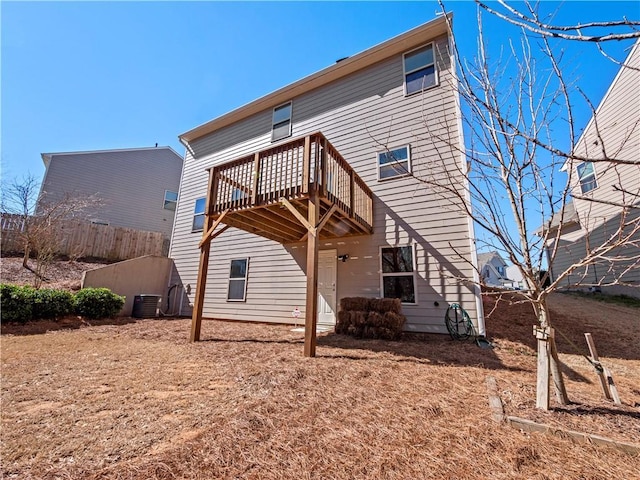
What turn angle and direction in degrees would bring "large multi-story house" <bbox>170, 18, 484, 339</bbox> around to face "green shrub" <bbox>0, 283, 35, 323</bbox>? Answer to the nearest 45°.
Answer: approximately 135° to its left

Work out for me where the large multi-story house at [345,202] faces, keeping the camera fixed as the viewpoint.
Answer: facing away from the viewer and to the right of the viewer

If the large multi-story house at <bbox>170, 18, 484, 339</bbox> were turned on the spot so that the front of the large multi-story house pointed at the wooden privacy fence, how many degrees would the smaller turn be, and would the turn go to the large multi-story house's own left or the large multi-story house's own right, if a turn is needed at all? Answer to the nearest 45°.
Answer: approximately 90° to the large multi-story house's own left

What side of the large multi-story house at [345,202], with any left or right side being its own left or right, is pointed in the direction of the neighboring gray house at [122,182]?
left

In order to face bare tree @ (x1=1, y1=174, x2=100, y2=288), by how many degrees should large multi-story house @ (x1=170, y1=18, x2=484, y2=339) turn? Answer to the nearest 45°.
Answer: approximately 135° to its left

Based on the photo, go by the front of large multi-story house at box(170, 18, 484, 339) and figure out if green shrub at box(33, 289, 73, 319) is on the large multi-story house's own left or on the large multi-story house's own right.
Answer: on the large multi-story house's own left

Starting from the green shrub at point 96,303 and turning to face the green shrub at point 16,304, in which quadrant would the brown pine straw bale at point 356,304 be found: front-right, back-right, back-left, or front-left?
back-left

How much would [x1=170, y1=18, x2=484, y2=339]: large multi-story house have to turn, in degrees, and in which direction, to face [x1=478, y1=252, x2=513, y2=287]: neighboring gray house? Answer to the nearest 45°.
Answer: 0° — it already faces it
